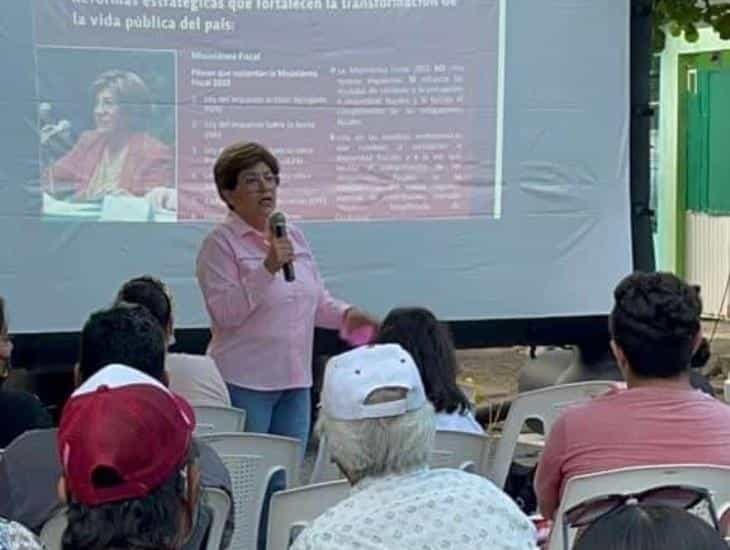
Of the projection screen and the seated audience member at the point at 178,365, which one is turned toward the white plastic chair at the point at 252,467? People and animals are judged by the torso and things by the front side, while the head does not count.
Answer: the projection screen

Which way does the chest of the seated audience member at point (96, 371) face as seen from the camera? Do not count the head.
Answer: away from the camera

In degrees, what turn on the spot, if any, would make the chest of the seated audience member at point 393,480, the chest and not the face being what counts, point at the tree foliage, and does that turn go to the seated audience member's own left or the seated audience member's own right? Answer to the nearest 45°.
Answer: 0° — they already face it

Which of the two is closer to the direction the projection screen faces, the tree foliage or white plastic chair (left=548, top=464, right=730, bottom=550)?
the white plastic chair

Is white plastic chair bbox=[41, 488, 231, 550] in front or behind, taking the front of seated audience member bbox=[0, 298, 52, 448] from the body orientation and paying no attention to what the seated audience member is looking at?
behind

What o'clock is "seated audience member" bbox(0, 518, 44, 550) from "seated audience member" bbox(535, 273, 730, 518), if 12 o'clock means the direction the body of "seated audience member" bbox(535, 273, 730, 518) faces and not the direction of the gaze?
"seated audience member" bbox(0, 518, 44, 550) is roughly at 7 o'clock from "seated audience member" bbox(535, 273, 730, 518).

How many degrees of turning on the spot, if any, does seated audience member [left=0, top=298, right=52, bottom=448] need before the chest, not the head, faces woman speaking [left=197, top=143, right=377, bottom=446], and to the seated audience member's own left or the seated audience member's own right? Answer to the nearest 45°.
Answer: approximately 45° to the seated audience member's own right

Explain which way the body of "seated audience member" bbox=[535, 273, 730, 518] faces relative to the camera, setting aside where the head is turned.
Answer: away from the camera

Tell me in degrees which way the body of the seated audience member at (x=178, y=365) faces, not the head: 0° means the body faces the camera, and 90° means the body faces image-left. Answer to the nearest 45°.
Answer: approximately 180°

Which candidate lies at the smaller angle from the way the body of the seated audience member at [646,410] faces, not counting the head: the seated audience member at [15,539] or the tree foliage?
the tree foliage

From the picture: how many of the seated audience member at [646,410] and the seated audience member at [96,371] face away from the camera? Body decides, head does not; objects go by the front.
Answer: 2

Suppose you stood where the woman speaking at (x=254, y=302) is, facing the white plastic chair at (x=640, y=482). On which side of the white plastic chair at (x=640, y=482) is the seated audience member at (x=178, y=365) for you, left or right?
right

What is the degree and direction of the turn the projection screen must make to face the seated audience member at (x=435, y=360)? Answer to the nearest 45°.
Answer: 0° — it already faces them

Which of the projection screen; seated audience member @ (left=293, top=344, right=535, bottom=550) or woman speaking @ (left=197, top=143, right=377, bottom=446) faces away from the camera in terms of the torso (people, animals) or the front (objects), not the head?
the seated audience member

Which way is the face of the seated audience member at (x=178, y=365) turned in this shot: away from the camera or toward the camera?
away from the camera

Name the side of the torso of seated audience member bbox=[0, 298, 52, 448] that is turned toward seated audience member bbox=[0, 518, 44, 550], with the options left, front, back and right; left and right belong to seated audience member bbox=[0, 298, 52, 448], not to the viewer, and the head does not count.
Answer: back

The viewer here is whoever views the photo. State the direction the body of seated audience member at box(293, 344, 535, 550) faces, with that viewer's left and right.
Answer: facing away from the viewer
